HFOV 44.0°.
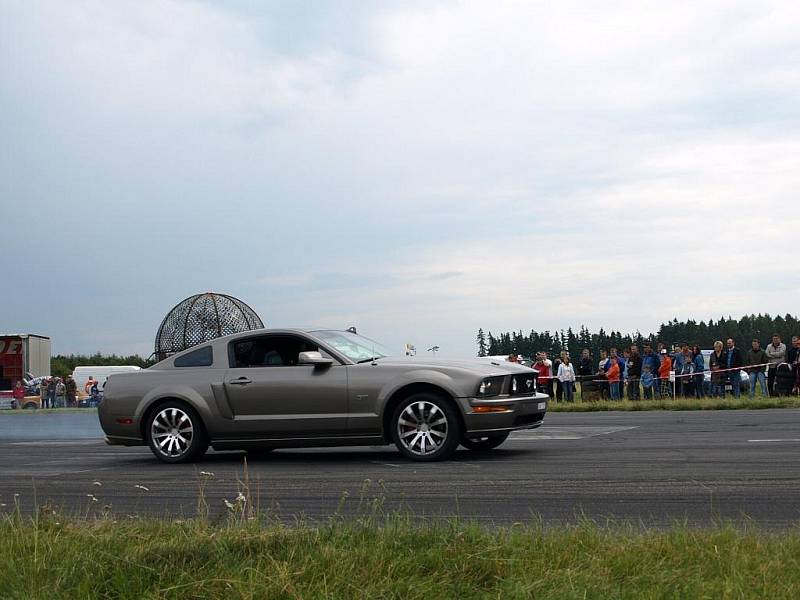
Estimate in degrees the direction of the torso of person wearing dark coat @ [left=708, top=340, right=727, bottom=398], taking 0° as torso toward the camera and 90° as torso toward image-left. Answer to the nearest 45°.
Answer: approximately 45°

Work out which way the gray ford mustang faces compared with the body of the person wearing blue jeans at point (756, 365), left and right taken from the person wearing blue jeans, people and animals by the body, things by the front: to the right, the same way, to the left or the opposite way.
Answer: to the left

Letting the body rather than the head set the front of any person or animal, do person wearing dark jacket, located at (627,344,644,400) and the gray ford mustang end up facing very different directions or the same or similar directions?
very different directions

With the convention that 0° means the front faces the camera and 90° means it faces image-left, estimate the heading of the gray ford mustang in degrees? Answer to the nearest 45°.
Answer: approximately 270°

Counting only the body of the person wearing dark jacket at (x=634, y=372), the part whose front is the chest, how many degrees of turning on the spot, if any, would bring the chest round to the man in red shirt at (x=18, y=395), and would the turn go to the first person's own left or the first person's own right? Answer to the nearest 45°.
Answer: approximately 90° to the first person's own right

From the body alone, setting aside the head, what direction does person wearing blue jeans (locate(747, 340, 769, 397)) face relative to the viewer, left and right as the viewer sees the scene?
facing the viewer

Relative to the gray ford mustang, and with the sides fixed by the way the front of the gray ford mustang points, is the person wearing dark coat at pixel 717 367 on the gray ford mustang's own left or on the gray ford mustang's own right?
on the gray ford mustang's own left

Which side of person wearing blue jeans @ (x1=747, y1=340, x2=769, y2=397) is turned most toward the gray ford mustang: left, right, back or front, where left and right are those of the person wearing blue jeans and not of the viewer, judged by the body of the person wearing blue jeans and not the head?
front

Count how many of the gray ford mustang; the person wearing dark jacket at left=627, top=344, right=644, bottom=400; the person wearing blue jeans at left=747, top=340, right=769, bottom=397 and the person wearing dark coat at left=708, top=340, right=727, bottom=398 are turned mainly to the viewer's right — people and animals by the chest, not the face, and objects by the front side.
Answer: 1
